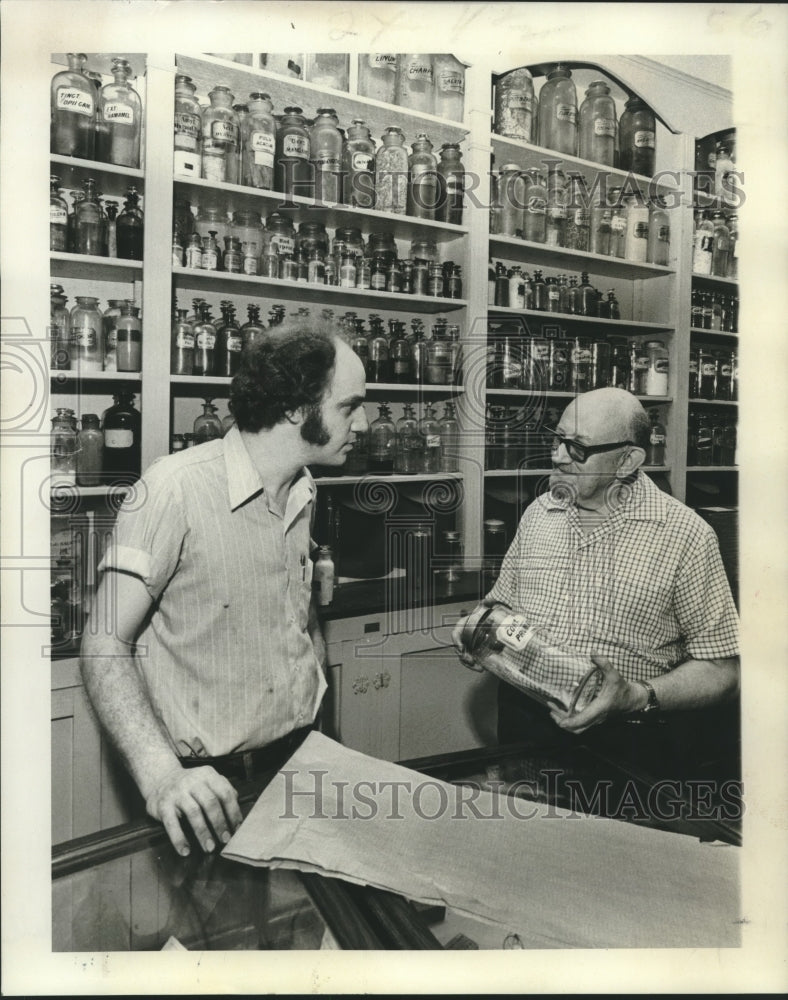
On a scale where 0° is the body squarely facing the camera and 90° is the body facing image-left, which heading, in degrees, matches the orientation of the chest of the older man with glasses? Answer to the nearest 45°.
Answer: approximately 45°

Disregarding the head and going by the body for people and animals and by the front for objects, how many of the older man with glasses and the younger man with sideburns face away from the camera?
0

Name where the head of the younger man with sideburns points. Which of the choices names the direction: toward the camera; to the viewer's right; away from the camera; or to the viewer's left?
to the viewer's right

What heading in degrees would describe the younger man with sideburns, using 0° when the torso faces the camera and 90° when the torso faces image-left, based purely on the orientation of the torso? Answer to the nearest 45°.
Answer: approximately 315°

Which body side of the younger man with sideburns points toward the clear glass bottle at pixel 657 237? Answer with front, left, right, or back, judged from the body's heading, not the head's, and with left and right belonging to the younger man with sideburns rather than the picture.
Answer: left
